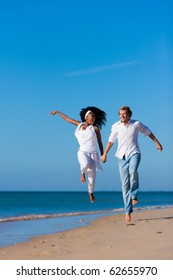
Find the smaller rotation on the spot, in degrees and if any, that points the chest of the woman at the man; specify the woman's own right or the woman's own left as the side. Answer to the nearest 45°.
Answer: approximately 45° to the woman's own left

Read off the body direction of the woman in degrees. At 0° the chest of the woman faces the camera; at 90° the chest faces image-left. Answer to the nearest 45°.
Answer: approximately 0°
